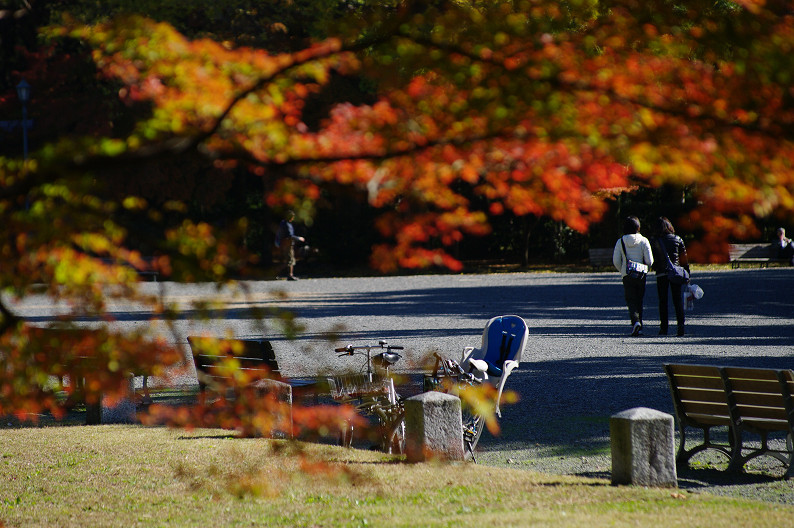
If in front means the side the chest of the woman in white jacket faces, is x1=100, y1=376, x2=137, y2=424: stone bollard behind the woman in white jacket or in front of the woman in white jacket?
behind

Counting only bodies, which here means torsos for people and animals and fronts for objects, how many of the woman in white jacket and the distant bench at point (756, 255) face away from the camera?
1

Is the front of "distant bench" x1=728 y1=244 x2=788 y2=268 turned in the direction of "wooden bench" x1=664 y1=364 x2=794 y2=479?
yes

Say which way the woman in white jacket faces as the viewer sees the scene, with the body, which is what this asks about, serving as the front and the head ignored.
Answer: away from the camera

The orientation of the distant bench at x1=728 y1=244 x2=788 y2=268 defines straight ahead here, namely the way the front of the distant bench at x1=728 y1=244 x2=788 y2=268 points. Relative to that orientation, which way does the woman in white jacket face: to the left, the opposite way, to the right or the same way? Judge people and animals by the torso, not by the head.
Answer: the opposite way

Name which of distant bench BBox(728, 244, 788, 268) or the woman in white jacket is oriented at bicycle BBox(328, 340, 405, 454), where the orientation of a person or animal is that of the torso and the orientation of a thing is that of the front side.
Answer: the distant bench

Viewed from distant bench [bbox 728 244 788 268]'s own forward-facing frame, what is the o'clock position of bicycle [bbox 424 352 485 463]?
The bicycle is roughly at 12 o'clock from the distant bench.

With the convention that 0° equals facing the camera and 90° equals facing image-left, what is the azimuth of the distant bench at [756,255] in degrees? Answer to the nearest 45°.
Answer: approximately 0°

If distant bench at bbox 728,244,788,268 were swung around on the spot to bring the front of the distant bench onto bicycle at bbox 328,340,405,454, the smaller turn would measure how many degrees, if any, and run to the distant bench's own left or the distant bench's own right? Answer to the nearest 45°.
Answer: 0° — it already faces it
